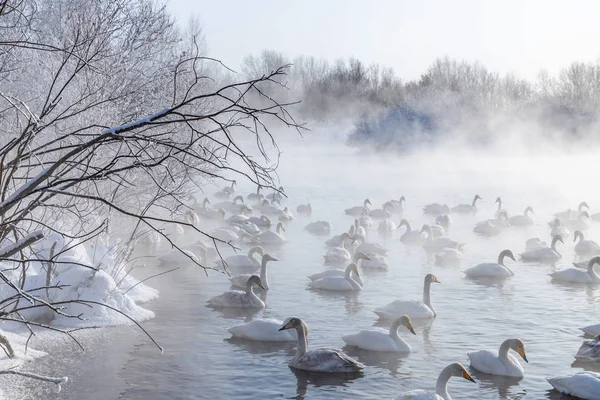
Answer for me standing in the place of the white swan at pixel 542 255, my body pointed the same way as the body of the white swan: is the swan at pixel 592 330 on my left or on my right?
on my right

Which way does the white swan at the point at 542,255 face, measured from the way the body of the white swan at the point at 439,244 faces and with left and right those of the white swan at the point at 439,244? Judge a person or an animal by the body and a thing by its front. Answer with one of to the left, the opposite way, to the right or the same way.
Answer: the opposite way

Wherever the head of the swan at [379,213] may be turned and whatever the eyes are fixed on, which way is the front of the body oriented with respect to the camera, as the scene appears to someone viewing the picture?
to the viewer's right

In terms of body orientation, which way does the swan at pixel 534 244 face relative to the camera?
to the viewer's right

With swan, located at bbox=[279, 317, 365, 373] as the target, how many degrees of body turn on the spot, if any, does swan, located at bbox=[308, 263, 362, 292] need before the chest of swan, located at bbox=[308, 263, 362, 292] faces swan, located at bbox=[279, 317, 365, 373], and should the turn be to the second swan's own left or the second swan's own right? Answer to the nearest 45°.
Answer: approximately 90° to the second swan's own right

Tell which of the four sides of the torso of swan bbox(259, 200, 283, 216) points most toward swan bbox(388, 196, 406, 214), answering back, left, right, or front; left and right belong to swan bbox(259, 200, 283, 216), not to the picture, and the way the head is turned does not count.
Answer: back

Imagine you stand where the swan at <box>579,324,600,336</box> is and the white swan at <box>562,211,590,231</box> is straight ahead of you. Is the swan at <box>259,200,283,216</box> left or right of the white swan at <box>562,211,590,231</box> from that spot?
left

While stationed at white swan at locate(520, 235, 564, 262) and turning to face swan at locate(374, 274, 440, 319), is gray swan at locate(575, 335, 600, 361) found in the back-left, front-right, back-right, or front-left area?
front-left

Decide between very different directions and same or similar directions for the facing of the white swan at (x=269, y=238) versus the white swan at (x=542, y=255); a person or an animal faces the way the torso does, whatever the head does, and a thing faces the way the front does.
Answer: same or similar directions

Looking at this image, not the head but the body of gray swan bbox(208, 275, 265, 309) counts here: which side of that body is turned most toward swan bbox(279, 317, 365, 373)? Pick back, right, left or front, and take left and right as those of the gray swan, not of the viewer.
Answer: right

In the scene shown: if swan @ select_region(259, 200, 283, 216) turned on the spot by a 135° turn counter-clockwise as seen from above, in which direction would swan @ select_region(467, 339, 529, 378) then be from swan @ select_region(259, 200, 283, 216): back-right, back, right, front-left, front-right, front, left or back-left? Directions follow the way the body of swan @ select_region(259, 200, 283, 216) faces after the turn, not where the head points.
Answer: front-right
